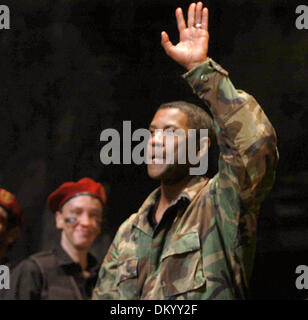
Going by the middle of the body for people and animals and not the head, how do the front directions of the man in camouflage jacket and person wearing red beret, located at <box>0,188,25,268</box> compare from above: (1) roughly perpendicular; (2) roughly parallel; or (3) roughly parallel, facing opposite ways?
roughly parallel

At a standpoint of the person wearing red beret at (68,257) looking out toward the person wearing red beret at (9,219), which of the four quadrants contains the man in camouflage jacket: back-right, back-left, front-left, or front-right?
back-left

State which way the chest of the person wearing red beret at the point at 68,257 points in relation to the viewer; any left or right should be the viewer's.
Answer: facing the viewer and to the right of the viewer

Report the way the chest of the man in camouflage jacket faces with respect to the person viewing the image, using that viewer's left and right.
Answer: facing the viewer and to the left of the viewer

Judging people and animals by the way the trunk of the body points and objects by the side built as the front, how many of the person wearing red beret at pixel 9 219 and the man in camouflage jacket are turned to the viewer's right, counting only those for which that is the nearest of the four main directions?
0

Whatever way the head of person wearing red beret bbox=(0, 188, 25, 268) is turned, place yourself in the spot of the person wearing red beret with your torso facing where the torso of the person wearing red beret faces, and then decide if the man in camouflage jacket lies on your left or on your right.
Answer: on your left

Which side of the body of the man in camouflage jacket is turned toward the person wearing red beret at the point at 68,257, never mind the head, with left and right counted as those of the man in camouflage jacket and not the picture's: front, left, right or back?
right

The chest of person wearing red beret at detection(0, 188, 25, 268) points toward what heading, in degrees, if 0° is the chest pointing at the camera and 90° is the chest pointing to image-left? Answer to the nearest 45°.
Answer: approximately 45°

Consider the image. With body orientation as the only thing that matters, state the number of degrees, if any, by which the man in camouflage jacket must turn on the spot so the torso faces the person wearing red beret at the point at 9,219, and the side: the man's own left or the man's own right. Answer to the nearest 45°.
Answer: approximately 90° to the man's own right
